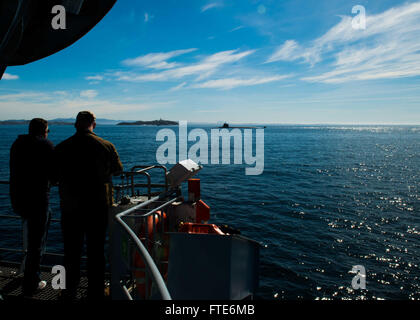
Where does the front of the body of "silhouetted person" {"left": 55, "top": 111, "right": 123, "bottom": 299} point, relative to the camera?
away from the camera

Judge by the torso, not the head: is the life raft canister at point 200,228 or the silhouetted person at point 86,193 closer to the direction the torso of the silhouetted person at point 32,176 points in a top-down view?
the life raft canister

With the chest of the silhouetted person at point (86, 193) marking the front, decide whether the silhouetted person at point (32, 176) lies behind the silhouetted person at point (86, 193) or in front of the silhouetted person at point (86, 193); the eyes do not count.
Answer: in front

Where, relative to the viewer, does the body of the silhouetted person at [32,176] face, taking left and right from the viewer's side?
facing away from the viewer and to the right of the viewer

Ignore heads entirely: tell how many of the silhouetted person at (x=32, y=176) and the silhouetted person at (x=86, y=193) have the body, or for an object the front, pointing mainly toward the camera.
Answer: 0

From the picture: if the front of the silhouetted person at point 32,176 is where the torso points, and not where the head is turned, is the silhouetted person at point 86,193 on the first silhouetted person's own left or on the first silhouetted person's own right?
on the first silhouetted person's own right
